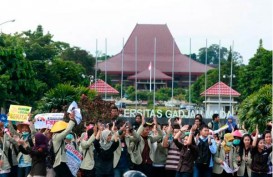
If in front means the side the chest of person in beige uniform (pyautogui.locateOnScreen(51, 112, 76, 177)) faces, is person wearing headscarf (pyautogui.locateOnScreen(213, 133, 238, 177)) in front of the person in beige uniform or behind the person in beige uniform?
in front
